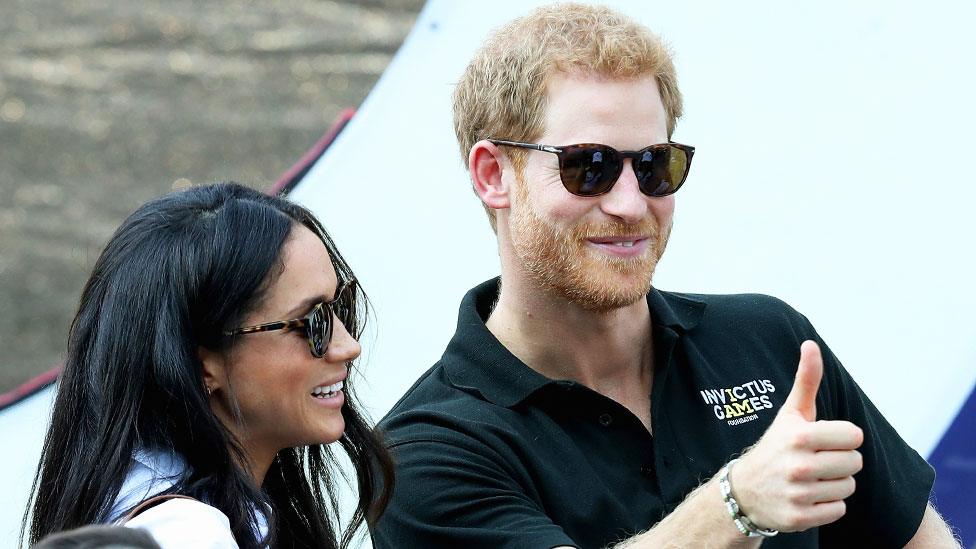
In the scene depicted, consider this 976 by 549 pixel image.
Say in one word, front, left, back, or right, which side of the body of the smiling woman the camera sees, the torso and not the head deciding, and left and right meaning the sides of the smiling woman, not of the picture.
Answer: right
